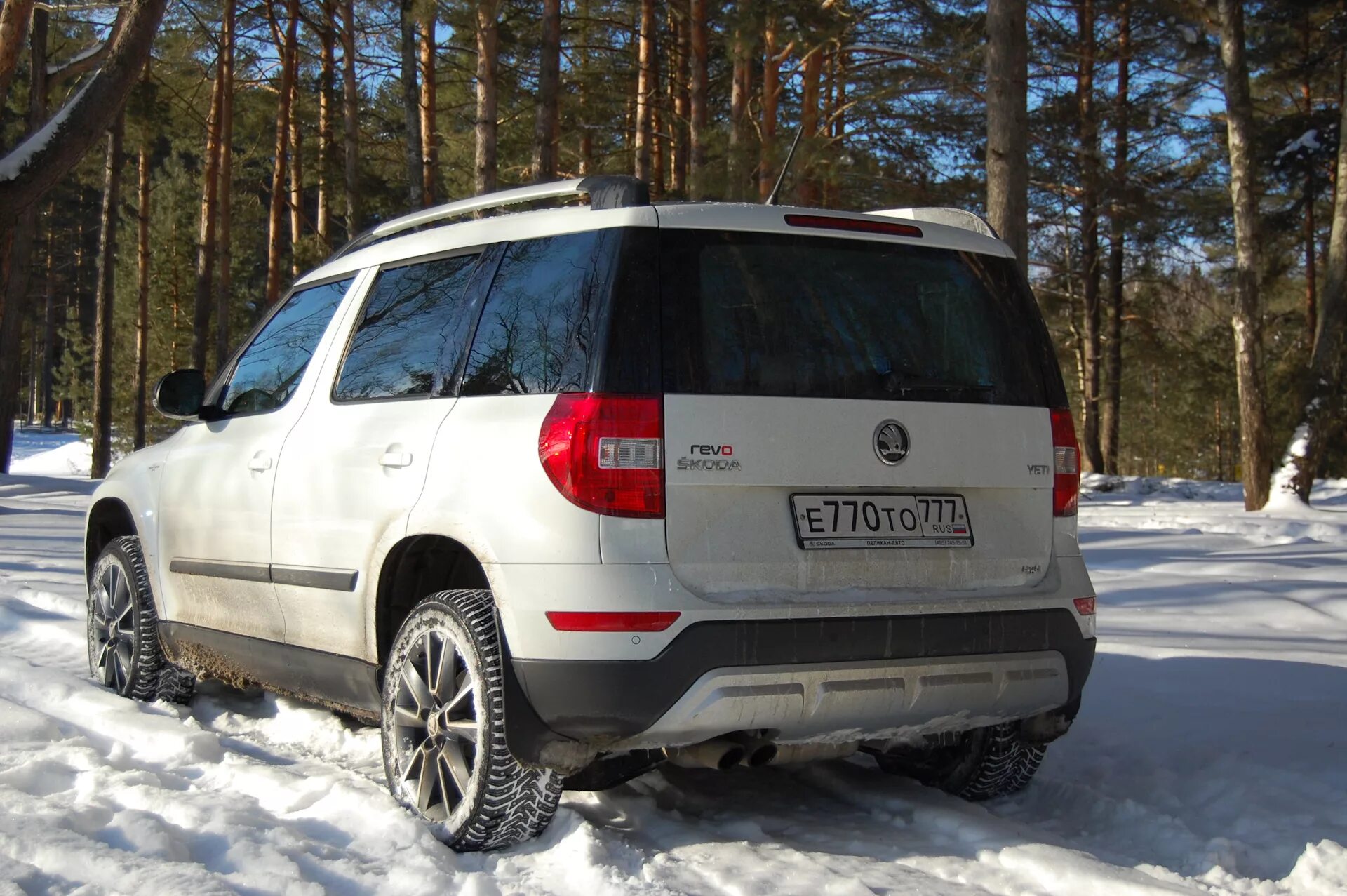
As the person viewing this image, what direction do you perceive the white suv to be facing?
facing away from the viewer and to the left of the viewer

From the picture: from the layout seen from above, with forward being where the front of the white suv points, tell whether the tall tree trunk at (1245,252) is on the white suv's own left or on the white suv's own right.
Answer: on the white suv's own right

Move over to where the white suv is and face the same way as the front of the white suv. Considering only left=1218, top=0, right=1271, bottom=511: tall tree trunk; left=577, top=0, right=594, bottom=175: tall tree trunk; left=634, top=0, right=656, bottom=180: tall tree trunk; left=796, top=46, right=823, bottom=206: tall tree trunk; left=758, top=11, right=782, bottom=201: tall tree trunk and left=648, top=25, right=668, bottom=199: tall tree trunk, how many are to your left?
0

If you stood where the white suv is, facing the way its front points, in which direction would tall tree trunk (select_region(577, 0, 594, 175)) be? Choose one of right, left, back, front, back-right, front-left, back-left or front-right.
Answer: front-right

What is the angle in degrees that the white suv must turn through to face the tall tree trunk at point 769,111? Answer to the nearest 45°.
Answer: approximately 45° to its right

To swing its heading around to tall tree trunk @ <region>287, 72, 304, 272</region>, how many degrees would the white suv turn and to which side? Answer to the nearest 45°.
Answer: approximately 45° to its right

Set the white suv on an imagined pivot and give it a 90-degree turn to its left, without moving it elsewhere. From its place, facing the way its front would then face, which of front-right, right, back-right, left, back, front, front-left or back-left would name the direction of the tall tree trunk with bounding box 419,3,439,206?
back-right

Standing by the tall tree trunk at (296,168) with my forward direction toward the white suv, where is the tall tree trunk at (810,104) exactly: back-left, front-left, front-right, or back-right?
front-left

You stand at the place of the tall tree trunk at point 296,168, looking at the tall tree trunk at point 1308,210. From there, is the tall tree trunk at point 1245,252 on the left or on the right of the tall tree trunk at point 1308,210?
right

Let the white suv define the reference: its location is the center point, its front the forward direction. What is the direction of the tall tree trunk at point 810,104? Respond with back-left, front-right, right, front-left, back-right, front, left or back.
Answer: front-right
